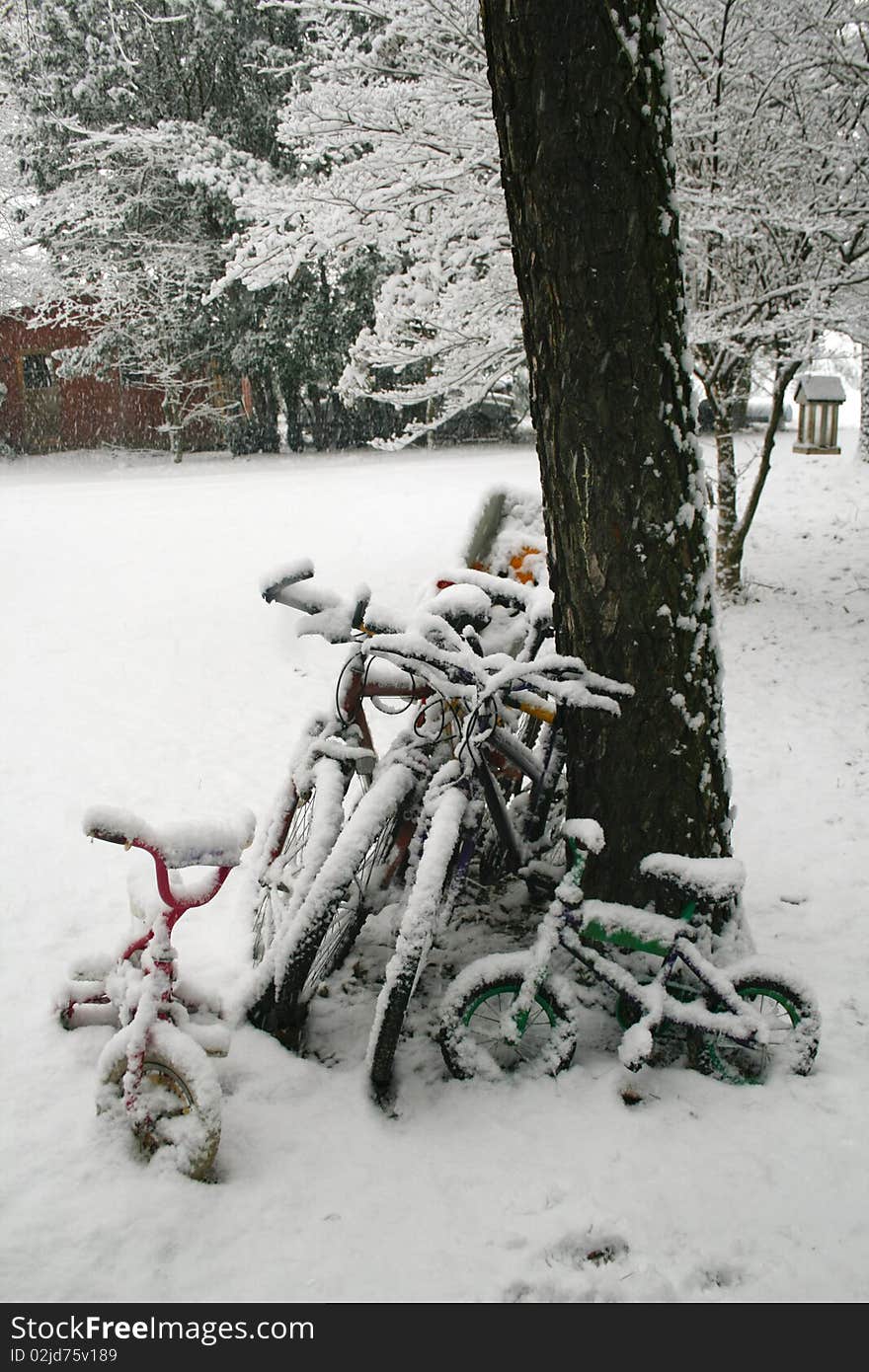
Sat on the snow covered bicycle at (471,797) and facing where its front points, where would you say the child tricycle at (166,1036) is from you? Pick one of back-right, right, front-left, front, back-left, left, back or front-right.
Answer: front

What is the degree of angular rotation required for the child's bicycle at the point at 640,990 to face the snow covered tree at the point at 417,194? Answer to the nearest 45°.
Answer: approximately 90° to its right

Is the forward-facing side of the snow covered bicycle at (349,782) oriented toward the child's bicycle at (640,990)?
no

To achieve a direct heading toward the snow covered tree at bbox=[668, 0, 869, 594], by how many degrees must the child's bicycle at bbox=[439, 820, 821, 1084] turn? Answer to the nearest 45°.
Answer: approximately 90° to its right

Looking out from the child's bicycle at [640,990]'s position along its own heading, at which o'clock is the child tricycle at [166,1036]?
the child tricycle at [166,1036] is roughly at 11 o'clock from the child's bicycle at [640,990].

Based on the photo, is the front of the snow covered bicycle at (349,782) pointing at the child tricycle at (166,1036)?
yes

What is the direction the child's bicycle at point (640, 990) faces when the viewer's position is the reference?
facing to the left of the viewer

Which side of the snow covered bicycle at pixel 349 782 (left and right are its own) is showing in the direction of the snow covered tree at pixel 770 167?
back

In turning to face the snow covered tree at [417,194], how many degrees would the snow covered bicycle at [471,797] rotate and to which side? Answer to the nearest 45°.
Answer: approximately 135° to its right

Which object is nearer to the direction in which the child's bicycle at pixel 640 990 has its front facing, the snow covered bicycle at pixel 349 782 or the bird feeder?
the snow covered bicycle

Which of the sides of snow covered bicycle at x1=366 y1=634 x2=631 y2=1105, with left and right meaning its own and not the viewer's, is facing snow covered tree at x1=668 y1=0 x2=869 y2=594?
back
